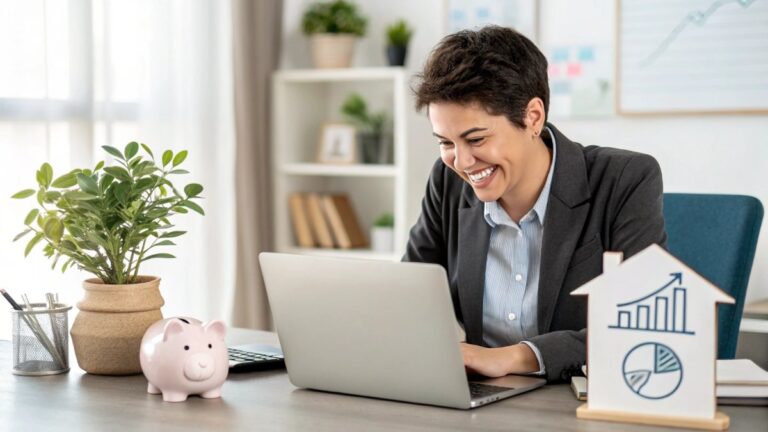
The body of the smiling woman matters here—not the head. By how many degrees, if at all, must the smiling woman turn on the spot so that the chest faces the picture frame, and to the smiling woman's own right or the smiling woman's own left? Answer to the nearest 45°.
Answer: approximately 135° to the smiling woman's own right

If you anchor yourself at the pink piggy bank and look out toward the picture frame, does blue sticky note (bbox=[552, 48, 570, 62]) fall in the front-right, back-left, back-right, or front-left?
front-right

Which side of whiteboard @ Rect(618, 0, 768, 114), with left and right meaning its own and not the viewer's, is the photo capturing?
front

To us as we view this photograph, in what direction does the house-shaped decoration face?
facing the viewer

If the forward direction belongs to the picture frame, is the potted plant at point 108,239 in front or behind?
in front

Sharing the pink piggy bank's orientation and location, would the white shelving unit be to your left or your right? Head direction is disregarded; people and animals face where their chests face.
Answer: on your left

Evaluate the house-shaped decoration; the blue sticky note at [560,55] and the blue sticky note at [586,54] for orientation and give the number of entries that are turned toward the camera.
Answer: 3

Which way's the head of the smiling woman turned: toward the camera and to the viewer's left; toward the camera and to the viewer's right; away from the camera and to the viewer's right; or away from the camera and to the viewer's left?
toward the camera and to the viewer's left

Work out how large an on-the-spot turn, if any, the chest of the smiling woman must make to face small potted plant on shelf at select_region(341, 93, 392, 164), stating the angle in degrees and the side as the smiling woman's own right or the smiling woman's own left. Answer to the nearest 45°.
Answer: approximately 135° to the smiling woman's own right
